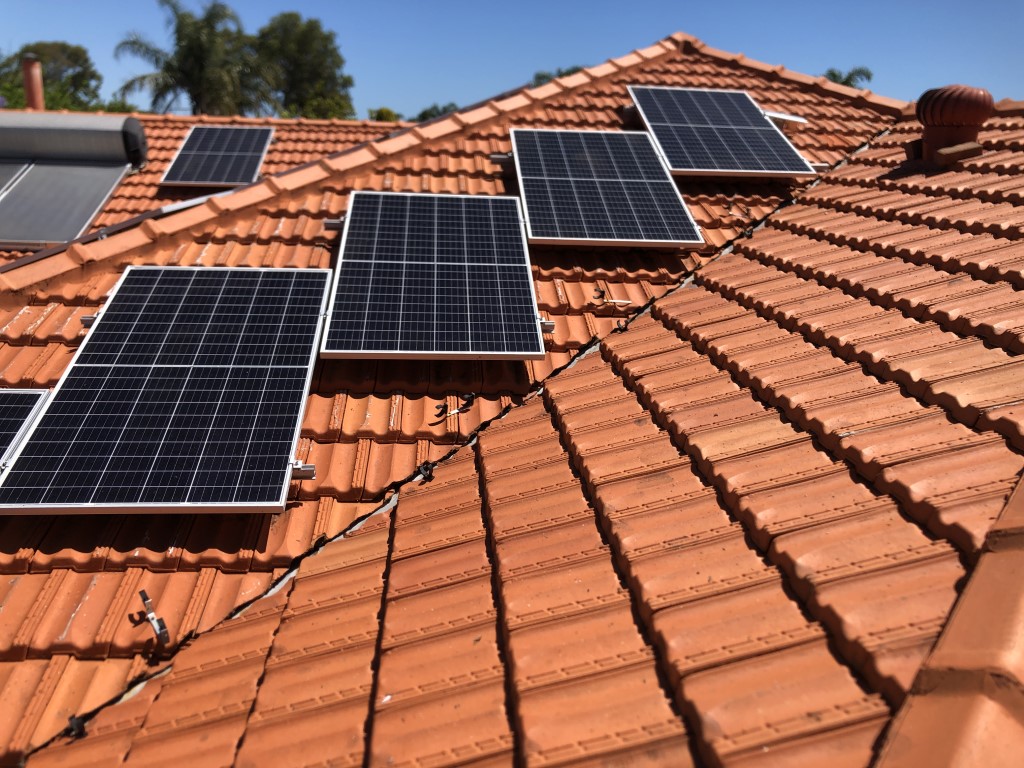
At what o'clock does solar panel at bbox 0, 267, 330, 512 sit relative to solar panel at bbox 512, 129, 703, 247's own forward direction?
solar panel at bbox 0, 267, 330, 512 is roughly at 2 o'clock from solar panel at bbox 512, 129, 703, 247.

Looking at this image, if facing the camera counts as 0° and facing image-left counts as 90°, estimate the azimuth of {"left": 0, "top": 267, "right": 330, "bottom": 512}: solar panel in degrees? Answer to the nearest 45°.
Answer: approximately 0°

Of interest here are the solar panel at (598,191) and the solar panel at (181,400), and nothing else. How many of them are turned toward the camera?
2

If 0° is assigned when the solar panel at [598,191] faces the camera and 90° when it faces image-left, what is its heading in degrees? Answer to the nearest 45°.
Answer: approximately 0°

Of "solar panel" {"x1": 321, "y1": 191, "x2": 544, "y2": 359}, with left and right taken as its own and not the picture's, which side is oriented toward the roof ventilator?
left

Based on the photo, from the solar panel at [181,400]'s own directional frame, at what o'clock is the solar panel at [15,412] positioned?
the solar panel at [15,412] is roughly at 4 o'clock from the solar panel at [181,400].

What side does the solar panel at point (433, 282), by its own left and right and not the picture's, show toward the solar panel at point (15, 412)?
right
